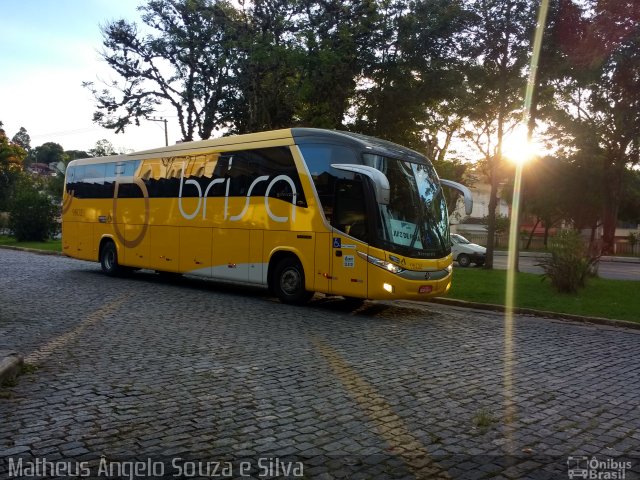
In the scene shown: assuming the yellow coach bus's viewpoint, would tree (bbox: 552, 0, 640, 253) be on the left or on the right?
on its left

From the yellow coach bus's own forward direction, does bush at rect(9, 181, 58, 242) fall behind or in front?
behind

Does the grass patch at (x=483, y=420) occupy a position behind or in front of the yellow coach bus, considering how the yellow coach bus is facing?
in front

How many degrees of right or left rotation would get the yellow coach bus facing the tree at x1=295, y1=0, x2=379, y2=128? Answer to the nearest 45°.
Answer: approximately 135° to its left

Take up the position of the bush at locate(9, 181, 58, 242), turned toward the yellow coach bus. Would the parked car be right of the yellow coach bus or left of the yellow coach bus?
left

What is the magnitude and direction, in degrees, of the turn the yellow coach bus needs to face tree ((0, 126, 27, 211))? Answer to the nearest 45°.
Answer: approximately 180°

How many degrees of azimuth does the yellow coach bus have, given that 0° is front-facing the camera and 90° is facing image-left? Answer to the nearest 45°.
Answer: approximately 315°

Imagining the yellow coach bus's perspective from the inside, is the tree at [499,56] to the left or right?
on its left
